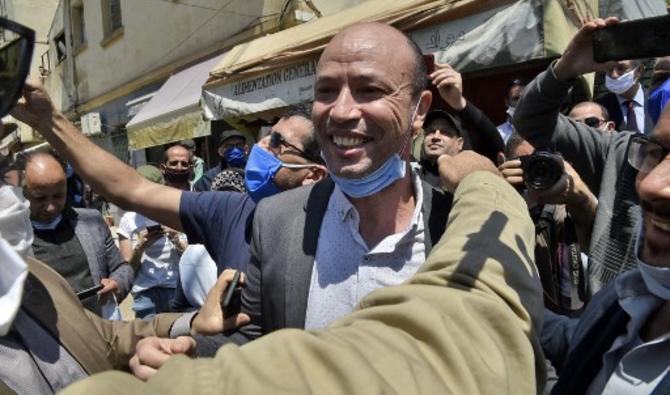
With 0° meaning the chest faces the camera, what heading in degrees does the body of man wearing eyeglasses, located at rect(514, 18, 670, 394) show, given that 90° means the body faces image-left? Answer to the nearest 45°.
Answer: approximately 45°

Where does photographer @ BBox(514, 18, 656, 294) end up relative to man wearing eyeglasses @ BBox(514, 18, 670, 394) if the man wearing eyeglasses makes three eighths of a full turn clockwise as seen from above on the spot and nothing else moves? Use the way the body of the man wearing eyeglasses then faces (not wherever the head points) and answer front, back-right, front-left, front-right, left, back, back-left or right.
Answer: front

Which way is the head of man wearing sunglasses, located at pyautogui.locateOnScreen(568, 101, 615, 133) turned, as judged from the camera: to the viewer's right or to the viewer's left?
to the viewer's left

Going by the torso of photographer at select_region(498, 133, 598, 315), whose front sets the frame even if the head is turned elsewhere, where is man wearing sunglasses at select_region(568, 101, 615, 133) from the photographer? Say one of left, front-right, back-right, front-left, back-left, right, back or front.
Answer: back

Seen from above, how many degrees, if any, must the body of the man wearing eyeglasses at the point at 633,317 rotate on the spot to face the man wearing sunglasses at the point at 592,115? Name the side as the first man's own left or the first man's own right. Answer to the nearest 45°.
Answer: approximately 135° to the first man's own right

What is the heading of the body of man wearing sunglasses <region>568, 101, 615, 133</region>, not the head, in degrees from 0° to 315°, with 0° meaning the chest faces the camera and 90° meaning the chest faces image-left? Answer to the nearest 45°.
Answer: approximately 45°
